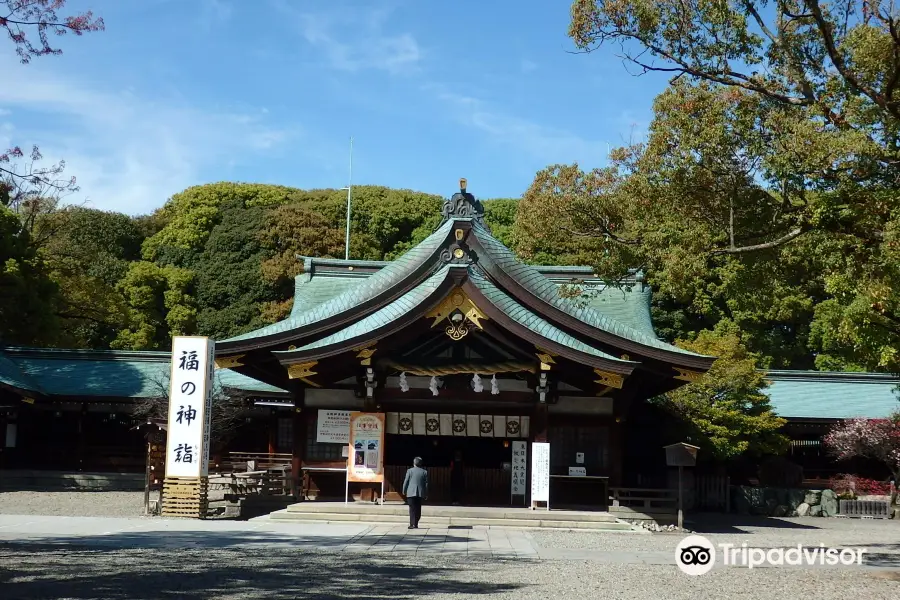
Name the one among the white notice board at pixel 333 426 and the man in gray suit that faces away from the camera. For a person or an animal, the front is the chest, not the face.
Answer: the man in gray suit

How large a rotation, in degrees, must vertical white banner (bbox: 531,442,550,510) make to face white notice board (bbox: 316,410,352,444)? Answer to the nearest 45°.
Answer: approximately 90° to its right

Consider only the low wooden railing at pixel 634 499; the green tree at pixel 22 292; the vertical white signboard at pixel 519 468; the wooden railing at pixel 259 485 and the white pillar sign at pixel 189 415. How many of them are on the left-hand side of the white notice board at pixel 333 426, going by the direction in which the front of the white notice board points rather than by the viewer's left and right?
2

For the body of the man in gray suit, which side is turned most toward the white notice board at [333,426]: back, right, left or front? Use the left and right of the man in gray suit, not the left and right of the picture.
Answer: front

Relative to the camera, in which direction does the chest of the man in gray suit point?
away from the camera

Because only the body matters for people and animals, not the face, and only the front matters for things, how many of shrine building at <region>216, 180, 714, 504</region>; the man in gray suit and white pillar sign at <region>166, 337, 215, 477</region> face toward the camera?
2

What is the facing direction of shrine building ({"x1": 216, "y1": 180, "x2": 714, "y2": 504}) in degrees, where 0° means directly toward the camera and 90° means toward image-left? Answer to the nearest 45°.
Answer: approximately 0°

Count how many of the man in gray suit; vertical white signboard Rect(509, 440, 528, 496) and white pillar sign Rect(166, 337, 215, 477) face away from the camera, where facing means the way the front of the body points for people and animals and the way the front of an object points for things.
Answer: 1

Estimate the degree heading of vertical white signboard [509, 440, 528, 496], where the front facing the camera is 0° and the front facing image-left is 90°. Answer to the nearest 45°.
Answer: approximately 0°

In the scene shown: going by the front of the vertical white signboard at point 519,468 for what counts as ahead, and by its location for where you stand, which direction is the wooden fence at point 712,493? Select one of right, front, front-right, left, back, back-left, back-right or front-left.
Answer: back-left
